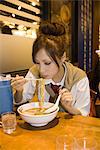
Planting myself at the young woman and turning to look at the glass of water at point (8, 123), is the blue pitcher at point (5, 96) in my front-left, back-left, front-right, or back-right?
front-right

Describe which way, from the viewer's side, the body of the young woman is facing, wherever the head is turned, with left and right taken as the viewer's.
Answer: facing the viewer and to the left of the viewer

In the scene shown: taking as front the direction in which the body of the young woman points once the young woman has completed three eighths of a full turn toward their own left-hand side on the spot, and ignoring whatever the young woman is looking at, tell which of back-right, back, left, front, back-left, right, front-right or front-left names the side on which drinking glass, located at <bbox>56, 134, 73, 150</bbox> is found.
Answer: right

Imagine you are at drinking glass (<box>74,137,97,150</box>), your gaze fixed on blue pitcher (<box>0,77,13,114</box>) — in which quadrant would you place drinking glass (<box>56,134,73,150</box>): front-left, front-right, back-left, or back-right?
front-left

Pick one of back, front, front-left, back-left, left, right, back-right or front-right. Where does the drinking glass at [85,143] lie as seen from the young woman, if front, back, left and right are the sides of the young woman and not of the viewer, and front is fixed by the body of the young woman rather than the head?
front-left
